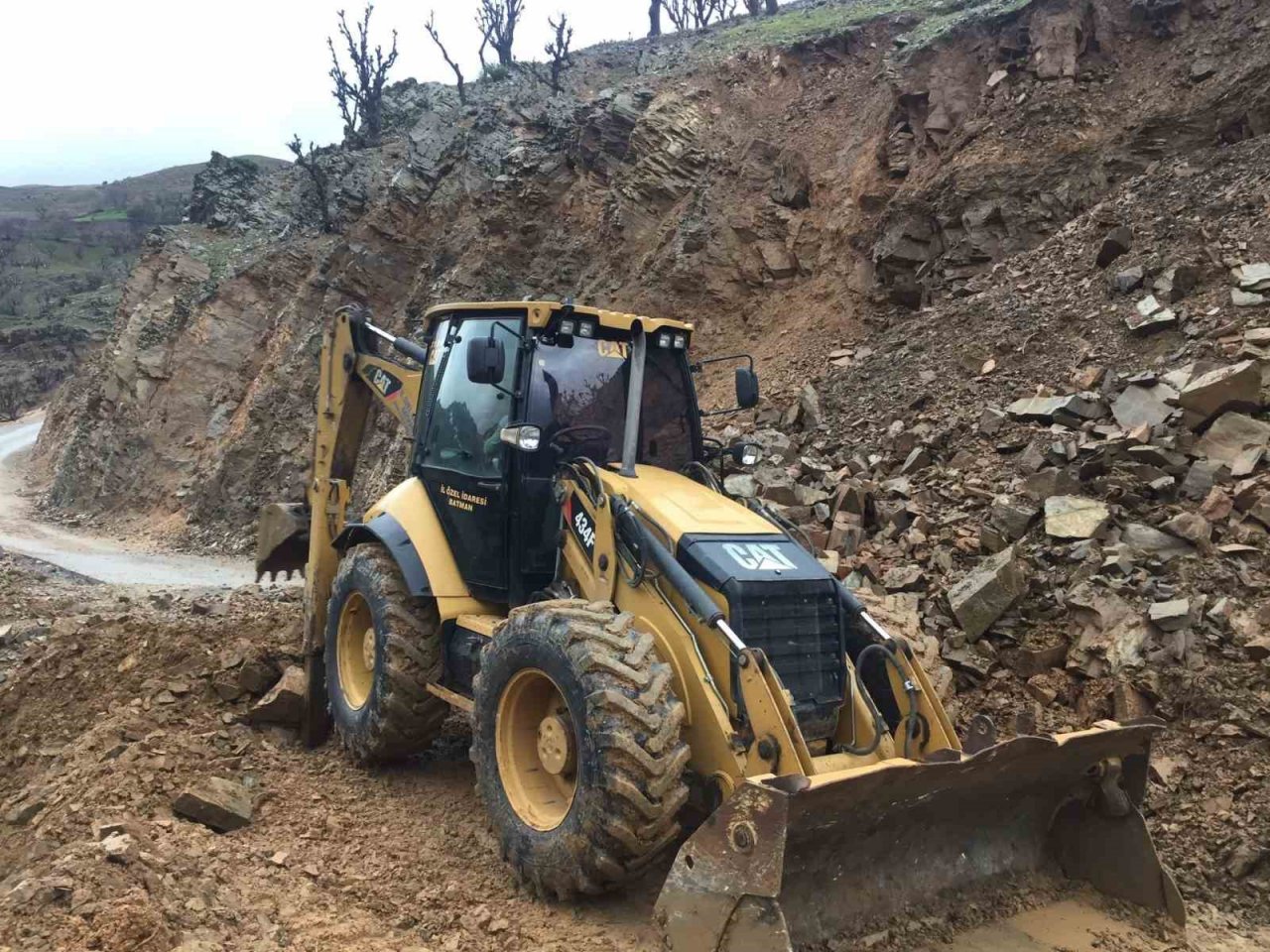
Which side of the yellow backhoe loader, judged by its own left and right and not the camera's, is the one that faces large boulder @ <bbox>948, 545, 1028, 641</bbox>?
left

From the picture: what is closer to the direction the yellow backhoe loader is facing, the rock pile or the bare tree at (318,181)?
the rock pile

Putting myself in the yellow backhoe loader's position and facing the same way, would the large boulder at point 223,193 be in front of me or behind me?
behind

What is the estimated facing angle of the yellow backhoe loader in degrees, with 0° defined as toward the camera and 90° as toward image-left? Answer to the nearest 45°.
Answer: approximately 315°

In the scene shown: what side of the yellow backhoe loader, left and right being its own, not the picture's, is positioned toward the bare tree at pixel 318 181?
back

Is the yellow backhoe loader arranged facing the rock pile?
no
